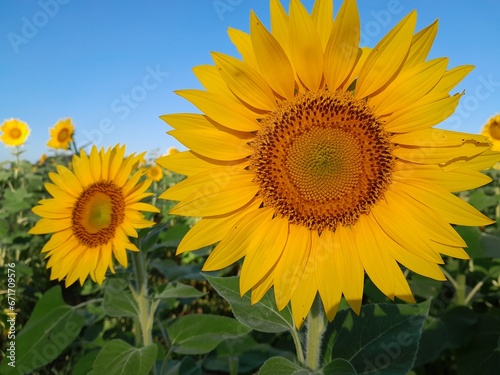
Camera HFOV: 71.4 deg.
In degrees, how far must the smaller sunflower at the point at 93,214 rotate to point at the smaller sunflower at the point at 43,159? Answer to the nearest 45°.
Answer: approximately 135° to its right

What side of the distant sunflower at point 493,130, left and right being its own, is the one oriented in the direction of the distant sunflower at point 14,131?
right

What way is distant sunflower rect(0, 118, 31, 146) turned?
toward the camera

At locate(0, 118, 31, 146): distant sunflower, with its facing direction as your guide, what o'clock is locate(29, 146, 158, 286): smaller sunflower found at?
The smaller sunflower is roughly at 12 o'clock from the distant sunflower.

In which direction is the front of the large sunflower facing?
toward the camera

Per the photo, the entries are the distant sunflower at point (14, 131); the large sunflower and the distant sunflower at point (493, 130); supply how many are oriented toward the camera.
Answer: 3

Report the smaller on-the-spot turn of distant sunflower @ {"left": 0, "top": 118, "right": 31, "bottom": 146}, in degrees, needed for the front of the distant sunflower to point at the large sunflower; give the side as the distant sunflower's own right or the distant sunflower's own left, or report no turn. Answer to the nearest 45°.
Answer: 0° — it already faces it

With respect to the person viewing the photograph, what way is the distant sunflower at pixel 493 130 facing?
facing the viewer

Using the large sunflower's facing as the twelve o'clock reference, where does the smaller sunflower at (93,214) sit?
The smaller sunflower is roughly at 4 o'clock from the large sunflower.

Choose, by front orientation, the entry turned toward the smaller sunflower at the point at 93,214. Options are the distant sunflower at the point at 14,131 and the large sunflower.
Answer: the distant sunflower

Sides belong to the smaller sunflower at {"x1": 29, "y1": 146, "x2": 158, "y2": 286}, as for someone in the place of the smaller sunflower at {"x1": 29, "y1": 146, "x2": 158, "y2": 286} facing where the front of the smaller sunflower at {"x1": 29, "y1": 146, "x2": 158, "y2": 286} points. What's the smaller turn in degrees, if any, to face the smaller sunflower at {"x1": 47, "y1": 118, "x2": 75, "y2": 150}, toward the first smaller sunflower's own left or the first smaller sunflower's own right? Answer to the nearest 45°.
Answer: approximately 135° to the first smaller sunflower's own right

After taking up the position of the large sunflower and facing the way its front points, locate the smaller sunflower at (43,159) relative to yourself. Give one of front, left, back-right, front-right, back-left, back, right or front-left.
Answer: back-right

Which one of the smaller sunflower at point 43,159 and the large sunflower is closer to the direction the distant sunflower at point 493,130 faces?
the large sunflower

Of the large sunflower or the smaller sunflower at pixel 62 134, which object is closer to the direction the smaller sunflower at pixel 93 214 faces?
the large sunflower

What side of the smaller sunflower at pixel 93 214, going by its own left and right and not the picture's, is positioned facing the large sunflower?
left

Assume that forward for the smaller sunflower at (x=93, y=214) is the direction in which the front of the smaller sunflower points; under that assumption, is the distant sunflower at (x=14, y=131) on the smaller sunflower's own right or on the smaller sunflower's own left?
on the smaller sunflower's own right
